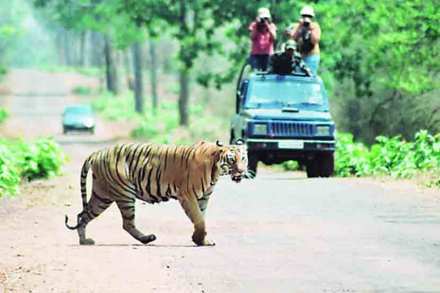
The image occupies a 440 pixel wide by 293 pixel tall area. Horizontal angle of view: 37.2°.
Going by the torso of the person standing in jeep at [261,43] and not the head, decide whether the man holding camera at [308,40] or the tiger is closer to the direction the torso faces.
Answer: the tiger

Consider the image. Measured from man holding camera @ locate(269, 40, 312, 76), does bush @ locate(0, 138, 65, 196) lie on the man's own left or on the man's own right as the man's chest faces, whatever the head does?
on the man's own right

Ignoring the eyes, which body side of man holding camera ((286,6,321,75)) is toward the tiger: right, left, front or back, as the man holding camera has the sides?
front

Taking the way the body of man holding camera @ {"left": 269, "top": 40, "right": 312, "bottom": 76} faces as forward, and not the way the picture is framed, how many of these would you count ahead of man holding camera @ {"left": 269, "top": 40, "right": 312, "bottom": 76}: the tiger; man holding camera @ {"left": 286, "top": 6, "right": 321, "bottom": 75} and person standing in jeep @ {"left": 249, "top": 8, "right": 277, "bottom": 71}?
1

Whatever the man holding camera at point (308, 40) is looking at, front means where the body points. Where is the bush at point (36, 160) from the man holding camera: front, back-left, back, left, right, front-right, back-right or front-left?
right

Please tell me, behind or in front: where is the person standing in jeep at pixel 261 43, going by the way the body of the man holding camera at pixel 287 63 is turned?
behind

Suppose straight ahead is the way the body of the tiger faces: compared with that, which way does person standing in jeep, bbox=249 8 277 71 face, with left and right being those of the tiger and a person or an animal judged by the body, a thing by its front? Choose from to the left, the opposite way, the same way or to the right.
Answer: to the right

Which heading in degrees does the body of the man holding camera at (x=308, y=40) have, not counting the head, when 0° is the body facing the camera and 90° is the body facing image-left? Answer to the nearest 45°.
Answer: approximately 0°

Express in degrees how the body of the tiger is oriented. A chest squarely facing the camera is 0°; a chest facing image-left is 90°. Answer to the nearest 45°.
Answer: approximately 270°

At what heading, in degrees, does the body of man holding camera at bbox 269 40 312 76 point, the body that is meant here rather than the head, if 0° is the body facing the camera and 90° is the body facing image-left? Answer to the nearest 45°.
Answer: approximately 0°
